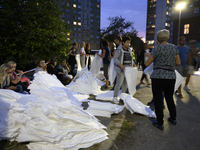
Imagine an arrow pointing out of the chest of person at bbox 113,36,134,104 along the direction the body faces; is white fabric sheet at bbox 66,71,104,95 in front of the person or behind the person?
behind

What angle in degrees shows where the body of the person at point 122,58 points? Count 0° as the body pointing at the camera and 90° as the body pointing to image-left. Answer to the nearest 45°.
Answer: approximately 315°

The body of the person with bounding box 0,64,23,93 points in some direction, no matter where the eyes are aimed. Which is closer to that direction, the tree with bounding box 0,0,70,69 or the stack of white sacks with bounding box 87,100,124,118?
the stack of white sacks

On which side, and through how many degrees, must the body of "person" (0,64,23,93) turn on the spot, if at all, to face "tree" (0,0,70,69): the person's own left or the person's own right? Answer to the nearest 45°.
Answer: approximately 90° to the person's own left

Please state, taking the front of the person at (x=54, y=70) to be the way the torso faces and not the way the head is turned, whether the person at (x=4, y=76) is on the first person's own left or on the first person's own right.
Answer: on the first person's own right

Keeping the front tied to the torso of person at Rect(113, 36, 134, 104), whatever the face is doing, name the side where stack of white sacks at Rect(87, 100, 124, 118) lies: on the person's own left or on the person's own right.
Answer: on the person's own right

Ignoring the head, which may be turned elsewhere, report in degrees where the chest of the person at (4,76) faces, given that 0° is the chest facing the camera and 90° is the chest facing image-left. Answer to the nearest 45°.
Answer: approximately 270°
